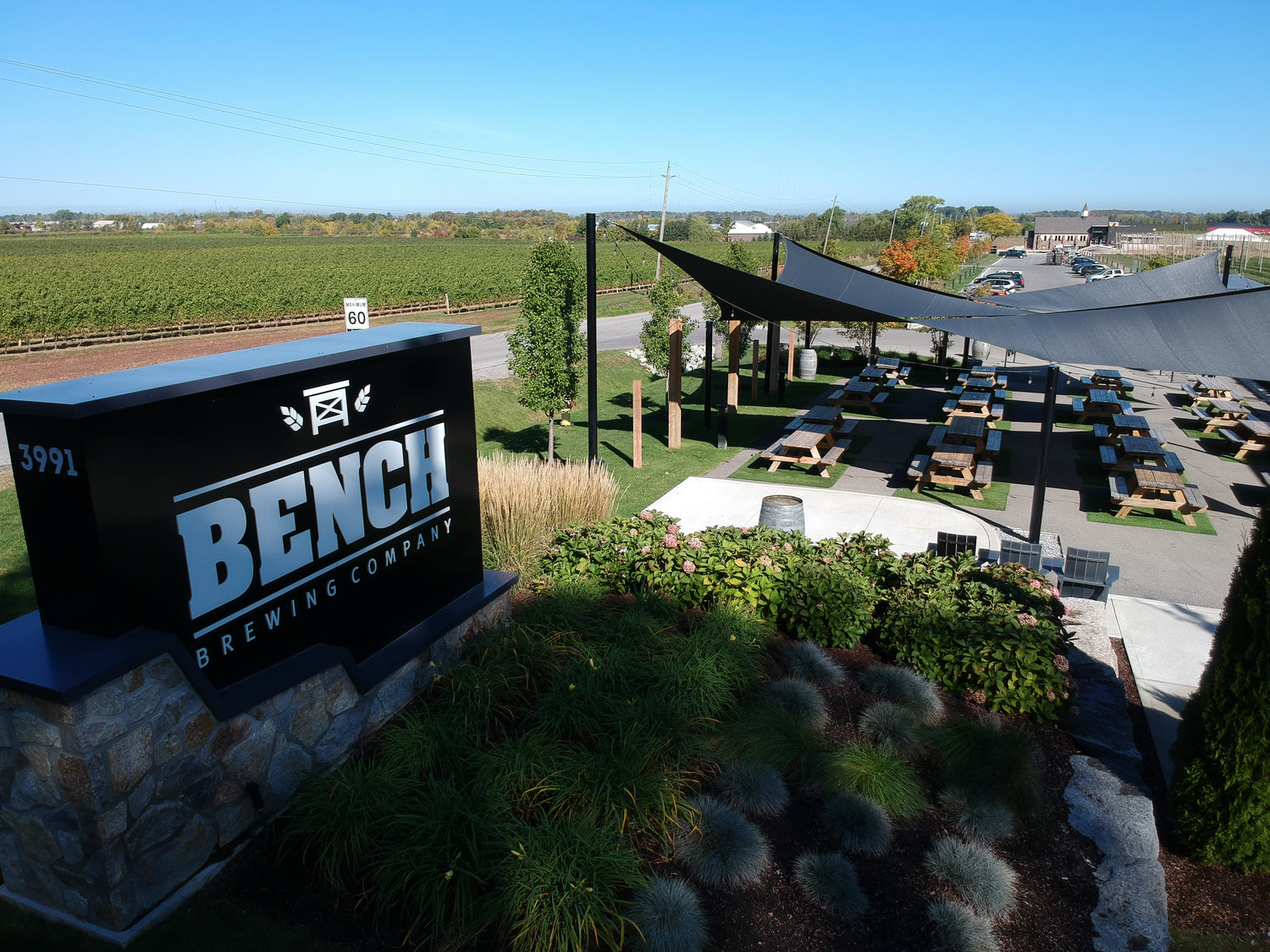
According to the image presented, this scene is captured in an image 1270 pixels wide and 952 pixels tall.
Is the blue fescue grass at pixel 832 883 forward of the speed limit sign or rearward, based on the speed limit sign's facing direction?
forward

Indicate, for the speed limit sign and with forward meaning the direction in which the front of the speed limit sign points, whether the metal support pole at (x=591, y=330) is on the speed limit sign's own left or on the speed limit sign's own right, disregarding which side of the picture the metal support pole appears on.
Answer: on the speed limit sign's own left

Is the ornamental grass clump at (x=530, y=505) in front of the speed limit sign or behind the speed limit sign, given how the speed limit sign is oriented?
in front

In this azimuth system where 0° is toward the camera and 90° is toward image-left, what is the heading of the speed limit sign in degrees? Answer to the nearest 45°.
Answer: approximately 0°

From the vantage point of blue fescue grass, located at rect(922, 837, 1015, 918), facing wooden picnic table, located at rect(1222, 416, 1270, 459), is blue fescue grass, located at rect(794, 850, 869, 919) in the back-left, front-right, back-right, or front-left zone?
back-left

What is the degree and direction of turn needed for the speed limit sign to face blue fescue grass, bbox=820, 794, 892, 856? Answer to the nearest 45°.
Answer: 0° — it already faces it

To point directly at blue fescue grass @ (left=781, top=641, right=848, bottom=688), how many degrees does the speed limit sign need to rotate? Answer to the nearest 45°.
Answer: approximately 45° to its left

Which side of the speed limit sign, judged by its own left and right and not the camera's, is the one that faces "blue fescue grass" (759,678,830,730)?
front

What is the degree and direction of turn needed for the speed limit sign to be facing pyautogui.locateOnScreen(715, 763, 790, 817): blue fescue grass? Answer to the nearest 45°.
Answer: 0° — it already faces it

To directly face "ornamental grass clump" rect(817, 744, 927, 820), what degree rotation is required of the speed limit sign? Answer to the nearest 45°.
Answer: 0° — it already faces it

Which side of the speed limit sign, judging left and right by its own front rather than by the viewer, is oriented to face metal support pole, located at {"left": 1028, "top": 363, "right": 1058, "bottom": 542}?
left

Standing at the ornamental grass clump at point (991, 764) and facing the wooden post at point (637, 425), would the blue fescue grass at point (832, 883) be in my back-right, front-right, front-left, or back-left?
back-left

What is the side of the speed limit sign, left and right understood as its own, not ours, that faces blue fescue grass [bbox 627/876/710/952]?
front

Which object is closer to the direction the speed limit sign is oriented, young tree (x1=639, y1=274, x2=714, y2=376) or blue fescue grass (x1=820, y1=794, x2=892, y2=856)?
the blue fescue grass

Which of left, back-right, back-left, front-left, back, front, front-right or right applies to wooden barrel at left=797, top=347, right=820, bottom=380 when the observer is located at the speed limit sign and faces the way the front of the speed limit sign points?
back-left

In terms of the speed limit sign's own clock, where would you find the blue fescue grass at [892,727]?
The blue fescue grass is roughly at 11 o'clock from the speed limit sign.

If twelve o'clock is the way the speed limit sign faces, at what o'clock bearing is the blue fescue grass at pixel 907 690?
The blue fescue grass is roughly at 11 o'clock from the speed limit sign.

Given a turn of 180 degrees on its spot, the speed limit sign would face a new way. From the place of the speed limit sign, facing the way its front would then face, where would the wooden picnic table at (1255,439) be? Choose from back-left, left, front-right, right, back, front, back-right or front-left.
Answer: right
